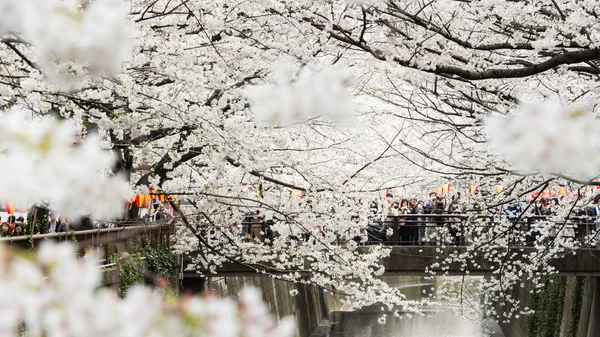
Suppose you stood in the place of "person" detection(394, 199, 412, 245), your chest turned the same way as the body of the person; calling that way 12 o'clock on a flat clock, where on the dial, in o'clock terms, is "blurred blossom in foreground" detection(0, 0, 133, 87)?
The blurred blossom in foreground is roughly at 12 o'clock from the person.

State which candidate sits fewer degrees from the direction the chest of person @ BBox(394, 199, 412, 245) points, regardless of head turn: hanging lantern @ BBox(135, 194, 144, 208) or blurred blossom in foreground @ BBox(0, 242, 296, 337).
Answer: the blurred blossom in foreground

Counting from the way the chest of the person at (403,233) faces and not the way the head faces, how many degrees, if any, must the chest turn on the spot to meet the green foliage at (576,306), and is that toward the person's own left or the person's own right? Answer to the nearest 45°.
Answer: approximately 90° to the person's own left

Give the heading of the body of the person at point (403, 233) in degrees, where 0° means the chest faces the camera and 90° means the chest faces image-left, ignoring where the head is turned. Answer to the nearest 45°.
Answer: approximately 0°

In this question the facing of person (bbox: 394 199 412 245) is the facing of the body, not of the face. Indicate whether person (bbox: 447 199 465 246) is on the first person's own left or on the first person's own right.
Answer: on the first person's own left

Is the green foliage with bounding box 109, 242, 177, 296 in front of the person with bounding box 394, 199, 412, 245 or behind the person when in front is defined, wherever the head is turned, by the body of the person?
in front

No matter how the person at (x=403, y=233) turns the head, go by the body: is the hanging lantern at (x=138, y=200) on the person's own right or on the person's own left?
on the person's own right

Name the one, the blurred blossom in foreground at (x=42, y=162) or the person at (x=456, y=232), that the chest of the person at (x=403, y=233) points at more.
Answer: the blurred blossom in foreground

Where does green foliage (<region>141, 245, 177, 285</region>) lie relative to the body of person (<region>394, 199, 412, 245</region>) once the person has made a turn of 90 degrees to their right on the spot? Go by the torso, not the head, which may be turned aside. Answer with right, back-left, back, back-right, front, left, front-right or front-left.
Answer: front-left

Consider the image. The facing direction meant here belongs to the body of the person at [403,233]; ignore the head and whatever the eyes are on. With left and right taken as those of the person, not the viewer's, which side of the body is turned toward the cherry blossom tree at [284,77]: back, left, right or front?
front

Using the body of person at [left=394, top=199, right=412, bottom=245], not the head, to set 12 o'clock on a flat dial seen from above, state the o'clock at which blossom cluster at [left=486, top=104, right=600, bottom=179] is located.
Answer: The blossom cluster is roughly at 12 o'clock from the person.
